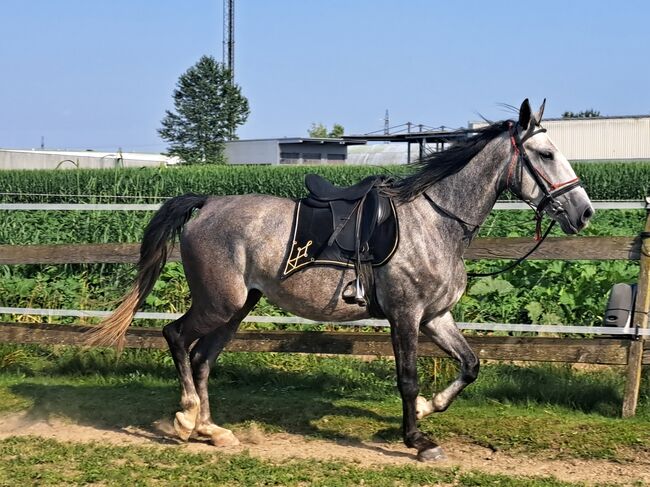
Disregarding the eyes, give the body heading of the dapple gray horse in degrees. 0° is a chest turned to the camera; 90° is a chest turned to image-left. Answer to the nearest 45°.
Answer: approximately 270°
